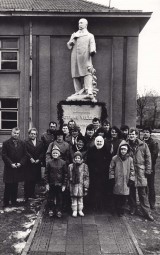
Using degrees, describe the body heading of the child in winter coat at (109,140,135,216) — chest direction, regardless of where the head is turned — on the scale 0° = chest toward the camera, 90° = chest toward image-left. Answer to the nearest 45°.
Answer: approximately 0°

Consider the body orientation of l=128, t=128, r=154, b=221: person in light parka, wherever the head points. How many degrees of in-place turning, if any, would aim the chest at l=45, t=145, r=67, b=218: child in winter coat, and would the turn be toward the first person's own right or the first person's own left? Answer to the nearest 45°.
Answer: approximately 45° to the first person's own right

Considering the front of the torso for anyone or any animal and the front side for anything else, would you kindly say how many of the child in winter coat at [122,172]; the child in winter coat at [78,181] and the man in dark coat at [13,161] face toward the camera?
3

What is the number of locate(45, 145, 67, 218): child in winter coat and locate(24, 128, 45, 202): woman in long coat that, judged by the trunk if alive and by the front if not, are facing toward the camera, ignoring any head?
2

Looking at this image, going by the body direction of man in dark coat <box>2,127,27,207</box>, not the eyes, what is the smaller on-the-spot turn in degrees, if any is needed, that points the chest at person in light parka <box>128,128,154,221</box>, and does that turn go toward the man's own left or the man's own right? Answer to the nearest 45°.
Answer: approximately 90° to the man's own left

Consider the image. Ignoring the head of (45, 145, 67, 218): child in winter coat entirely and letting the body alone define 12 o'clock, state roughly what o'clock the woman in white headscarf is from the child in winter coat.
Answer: The woman in white headscarf is roughly at 9 o'clock from the child in winter coat.
